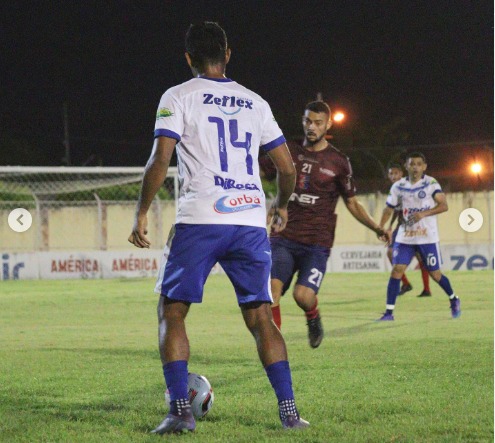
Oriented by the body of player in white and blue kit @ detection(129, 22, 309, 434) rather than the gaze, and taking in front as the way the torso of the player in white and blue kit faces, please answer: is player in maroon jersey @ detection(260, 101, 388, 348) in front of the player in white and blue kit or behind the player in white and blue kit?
in front

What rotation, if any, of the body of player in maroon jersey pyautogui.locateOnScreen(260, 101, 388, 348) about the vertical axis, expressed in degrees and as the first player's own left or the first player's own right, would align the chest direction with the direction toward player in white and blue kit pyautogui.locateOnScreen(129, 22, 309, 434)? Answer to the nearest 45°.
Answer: approximately 45° to the first player's own left

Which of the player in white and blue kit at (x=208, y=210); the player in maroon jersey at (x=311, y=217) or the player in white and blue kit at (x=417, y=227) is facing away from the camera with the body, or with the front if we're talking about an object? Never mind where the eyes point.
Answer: the player in white and blue kit at (x=208, y=210)

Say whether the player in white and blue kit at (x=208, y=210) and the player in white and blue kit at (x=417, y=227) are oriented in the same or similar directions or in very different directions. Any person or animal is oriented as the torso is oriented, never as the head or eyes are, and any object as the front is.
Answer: very different directions

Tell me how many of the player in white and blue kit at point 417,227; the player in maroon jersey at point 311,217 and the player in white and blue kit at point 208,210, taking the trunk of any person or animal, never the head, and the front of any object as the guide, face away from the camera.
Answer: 1

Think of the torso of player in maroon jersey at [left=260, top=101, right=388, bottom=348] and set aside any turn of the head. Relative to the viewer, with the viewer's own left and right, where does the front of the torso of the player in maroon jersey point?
facing the viewer and to the left of the viewer

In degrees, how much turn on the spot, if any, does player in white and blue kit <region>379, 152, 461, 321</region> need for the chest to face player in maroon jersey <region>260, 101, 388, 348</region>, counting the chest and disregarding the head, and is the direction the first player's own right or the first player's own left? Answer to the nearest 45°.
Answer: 0° — they already face them

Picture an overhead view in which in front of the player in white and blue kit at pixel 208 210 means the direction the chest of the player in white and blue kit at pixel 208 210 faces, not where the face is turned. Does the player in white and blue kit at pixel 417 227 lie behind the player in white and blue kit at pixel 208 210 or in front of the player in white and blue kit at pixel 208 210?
in front

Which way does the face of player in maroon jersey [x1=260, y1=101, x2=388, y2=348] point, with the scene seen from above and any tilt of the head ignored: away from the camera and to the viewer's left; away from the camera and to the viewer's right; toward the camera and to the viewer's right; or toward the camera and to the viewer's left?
toward the camera and to the viewer's left

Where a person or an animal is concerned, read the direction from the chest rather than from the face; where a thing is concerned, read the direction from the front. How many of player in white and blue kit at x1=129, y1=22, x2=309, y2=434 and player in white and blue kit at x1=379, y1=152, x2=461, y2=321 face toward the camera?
1

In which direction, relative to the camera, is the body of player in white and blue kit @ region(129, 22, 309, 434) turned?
away from the camera

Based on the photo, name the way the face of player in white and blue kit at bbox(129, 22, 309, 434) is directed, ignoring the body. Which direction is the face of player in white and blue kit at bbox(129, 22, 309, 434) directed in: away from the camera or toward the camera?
away from the camera

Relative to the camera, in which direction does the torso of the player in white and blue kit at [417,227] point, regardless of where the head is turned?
toward the camera

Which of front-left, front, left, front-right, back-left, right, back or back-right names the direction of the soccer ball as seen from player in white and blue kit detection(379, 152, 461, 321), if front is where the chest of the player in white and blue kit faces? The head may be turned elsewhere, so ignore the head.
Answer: front
